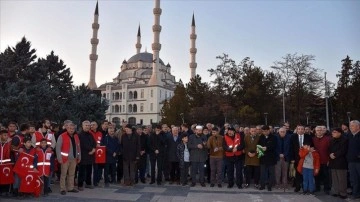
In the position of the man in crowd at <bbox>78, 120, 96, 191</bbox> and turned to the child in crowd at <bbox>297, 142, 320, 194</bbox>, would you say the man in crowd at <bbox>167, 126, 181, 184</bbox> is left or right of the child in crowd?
left

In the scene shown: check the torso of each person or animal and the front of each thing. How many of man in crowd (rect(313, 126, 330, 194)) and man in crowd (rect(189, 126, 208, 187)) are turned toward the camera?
2

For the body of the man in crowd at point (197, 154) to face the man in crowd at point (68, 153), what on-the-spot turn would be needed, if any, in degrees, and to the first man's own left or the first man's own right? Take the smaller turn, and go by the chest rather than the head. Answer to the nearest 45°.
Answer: approximately 45° to the first man's own right

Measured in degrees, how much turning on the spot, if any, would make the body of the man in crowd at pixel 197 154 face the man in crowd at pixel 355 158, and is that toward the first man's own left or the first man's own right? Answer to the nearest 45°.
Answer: approximately 45° to the first man's own left

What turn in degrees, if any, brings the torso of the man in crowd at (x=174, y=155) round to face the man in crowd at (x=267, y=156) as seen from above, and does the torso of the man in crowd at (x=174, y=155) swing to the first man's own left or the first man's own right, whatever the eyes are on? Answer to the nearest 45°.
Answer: approximately 45° to the first man's own left

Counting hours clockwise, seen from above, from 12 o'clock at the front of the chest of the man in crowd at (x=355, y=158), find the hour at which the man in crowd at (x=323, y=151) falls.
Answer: the man in crowd at (x=323, y=151) is roughly at 3 o'clock from the man in crowd at (x=355, y=158).

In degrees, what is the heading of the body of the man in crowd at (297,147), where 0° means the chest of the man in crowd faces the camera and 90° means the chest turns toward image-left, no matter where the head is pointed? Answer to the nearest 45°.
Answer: approximately 0°

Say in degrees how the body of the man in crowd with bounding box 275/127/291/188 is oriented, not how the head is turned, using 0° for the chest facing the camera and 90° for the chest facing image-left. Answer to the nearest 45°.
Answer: approximately 0°
